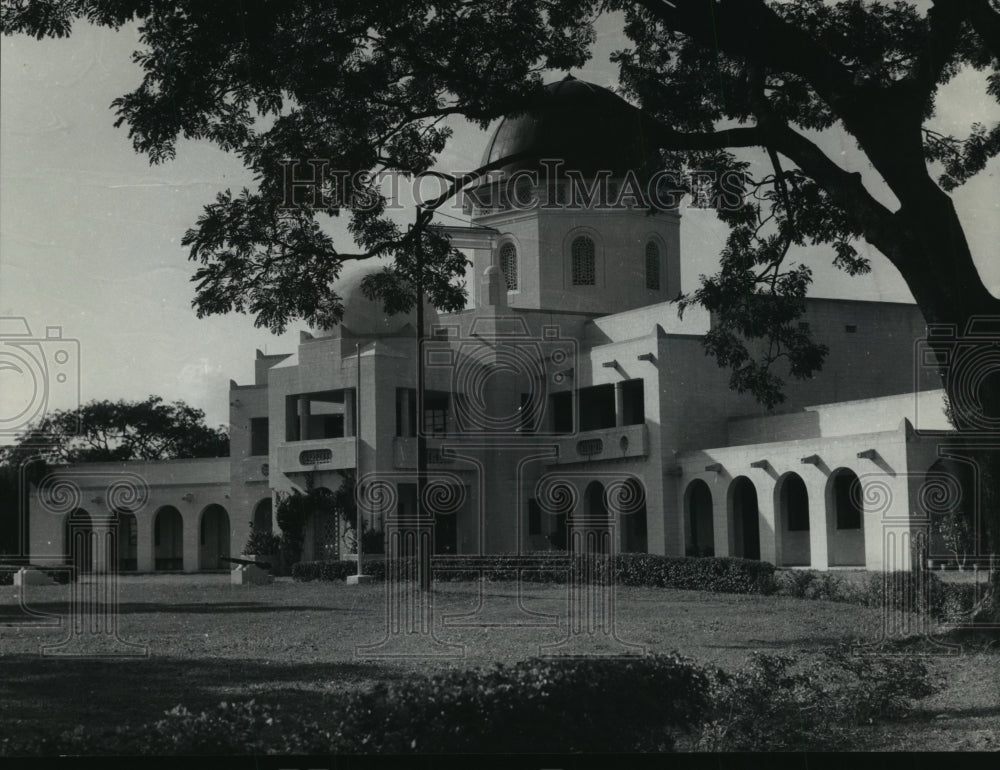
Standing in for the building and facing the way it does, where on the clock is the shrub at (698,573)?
The shrub is roughly at 10 o'clock from the building.

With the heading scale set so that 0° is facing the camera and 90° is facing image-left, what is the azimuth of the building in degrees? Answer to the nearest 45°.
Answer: approximately 45°

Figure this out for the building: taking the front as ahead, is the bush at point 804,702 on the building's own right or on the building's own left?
on the building's own left

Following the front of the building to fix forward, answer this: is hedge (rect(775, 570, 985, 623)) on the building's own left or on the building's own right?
on the building's own left

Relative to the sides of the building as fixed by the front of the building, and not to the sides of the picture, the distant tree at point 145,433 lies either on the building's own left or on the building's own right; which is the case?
on the building's own right

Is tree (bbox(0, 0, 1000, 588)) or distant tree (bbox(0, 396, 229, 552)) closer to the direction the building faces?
the tree

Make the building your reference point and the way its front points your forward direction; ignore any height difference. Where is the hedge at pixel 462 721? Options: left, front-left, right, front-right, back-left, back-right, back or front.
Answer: front-left
